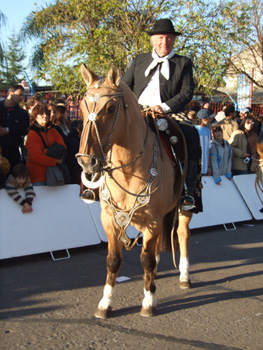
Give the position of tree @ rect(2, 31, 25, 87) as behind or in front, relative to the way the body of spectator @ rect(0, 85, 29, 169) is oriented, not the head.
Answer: behind

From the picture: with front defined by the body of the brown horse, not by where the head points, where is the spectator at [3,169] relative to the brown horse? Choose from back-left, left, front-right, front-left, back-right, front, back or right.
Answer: right

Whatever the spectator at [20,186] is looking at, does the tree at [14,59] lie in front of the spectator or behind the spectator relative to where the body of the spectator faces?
behind

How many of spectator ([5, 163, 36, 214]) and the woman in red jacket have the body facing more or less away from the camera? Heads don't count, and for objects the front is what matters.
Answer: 0

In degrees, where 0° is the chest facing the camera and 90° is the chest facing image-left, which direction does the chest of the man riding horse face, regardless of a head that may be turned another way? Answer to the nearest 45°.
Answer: approximately 45°
